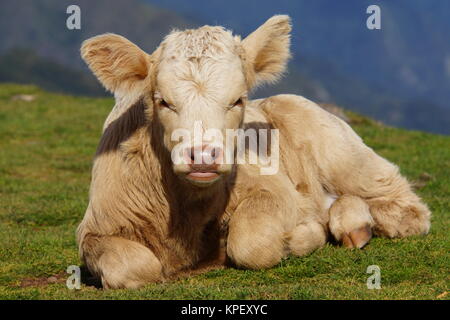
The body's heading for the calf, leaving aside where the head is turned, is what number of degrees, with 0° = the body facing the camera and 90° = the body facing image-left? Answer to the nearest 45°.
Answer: approximately 45°
